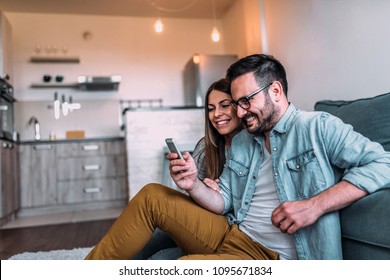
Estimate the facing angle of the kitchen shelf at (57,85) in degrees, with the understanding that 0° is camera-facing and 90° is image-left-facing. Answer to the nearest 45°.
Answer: approximately 0°

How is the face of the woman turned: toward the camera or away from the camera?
toward the camera

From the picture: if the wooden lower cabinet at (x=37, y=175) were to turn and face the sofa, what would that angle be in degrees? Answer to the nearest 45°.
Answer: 0° — it already faces it

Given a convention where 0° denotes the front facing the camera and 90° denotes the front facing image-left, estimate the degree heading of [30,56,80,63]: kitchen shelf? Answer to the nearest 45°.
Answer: approximately 0°

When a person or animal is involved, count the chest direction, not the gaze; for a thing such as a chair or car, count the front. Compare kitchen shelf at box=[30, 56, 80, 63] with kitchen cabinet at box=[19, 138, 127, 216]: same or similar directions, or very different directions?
same or similar directions

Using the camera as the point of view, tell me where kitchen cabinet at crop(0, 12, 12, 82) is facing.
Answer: facing to the right of the viewer

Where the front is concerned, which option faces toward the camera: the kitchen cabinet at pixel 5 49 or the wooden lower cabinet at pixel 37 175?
the wooden lower cabinet

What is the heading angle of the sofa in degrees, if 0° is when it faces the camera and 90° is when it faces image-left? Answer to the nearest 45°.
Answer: approximately 45°

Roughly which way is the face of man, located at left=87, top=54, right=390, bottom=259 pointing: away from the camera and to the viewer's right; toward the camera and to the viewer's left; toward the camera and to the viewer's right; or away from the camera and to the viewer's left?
toward the camera and to the viewer's left

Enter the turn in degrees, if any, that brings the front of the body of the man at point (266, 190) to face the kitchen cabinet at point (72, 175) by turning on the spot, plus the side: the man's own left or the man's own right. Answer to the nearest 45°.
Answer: approximately 90° to the man's own right

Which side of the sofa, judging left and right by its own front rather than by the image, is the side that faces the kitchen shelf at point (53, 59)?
right

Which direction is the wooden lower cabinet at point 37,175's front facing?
toward the camera
